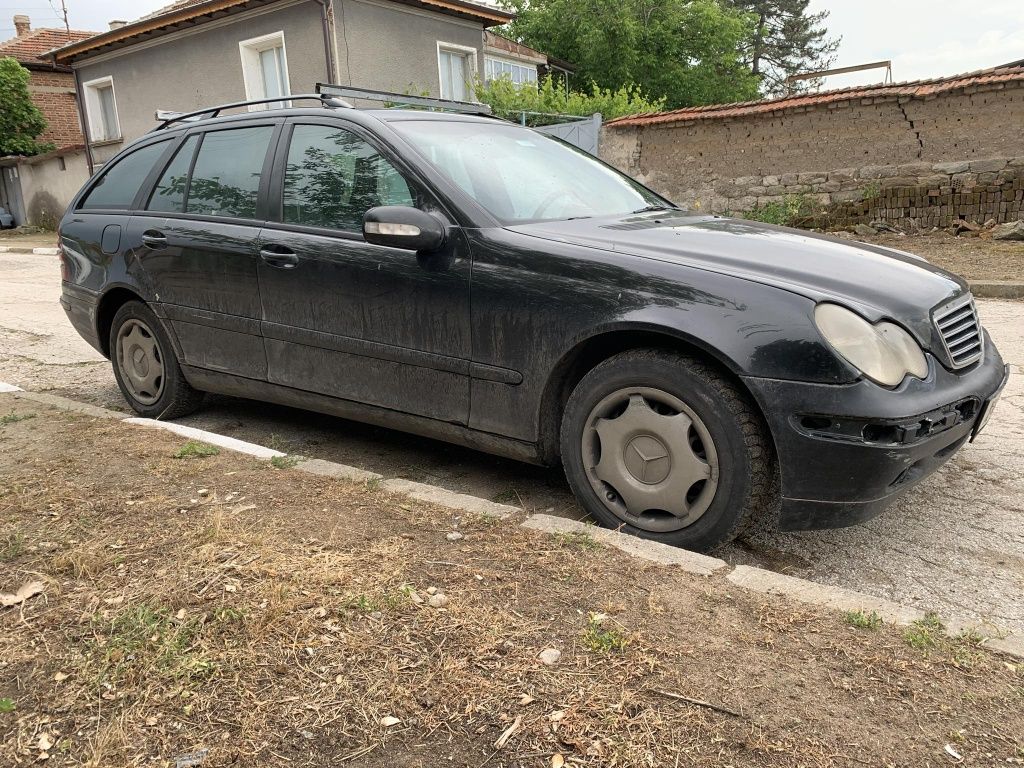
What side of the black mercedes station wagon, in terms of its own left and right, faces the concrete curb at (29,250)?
back

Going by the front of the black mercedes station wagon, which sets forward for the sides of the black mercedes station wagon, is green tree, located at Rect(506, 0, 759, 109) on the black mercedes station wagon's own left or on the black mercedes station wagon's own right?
on the black mercedes station wagon's own left

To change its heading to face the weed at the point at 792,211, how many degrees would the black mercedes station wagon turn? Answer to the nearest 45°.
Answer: approximately 135° to its left

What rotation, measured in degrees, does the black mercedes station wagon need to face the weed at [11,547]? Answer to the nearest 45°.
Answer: approximately 90° to its right

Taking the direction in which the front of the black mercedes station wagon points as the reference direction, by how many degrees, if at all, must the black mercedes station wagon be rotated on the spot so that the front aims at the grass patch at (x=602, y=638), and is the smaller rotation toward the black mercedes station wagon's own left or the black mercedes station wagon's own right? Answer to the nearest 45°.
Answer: approximately 45° to the black mercedes station wagon's own right

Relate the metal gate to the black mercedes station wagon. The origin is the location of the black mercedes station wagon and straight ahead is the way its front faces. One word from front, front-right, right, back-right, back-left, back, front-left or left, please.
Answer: back-left

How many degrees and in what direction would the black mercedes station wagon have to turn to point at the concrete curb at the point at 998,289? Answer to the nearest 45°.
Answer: approximately 90° to its left

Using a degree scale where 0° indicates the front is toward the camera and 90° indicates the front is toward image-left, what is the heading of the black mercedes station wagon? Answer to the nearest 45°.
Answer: approximately 315°
